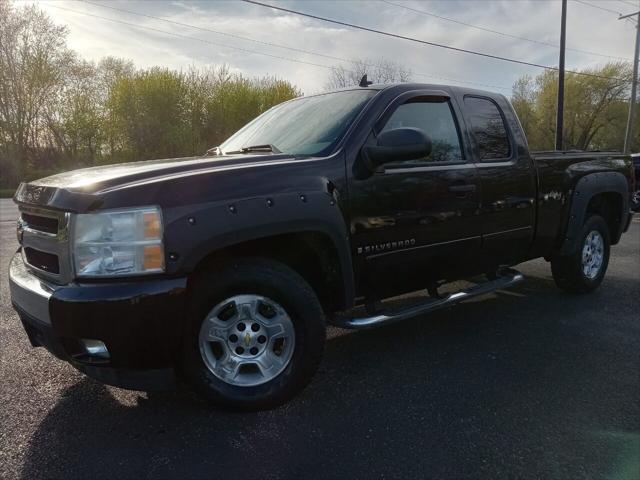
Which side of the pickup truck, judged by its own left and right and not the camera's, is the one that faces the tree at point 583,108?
back

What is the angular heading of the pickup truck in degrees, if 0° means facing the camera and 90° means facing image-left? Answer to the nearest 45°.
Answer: approximately 45°

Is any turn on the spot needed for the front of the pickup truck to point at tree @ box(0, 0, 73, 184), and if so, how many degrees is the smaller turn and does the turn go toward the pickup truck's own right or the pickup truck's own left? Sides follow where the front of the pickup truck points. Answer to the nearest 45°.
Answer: approximately 90° to the pickup truck's own right
